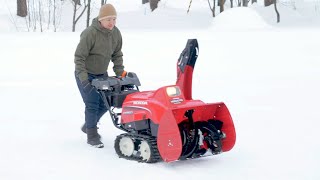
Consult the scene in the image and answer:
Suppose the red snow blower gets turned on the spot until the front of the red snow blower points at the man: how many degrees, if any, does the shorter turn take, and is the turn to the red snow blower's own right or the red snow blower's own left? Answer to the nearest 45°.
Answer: approximately 180°

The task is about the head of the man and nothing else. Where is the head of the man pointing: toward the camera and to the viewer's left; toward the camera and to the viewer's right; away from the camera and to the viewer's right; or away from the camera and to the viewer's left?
toward the camera and to the viewer's right

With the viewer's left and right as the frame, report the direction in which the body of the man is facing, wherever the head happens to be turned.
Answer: facing the viewer and to the right of the viewer

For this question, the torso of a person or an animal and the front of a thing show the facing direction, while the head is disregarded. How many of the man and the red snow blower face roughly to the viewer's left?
0

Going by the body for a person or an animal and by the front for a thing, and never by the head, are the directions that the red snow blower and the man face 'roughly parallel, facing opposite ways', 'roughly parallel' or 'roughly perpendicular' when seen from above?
roughly parallel

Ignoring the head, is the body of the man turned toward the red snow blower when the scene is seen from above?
yes
